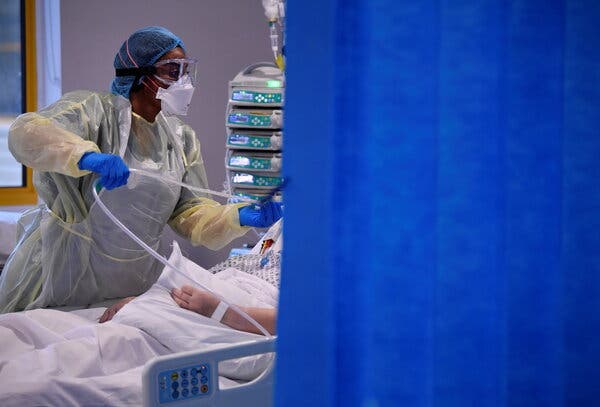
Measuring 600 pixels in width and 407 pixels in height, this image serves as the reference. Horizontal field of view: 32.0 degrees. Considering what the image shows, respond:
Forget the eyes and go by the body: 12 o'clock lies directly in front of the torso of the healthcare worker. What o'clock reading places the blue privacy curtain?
The blue privacy curtain is roughly at 1 o'clock from the healthcare worker.

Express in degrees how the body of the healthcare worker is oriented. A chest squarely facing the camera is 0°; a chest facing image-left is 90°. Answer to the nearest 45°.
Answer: approximately 315°

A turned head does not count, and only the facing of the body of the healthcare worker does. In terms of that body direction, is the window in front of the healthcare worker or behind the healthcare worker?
behind

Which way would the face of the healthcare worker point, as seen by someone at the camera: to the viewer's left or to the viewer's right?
to the viewer's right

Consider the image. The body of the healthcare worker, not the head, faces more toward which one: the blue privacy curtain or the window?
the blue privacy curtain
